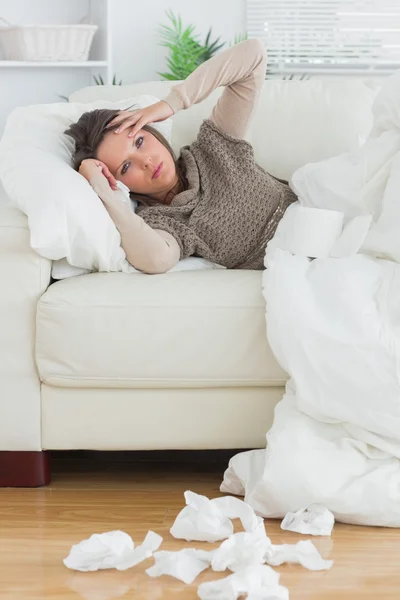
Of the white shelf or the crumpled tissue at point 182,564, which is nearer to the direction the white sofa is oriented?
the crumpled tissue

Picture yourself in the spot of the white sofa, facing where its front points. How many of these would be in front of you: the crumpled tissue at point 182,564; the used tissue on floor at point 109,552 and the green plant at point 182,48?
2

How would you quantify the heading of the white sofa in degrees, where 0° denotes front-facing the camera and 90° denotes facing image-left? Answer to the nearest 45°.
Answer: approximately 0°

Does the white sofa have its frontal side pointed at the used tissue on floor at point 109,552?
yes

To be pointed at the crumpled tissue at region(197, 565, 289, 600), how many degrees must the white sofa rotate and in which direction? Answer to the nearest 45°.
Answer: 0° — it already faces it

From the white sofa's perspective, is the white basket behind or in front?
behind

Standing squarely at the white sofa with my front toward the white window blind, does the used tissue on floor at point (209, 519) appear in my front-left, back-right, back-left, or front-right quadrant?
back-right

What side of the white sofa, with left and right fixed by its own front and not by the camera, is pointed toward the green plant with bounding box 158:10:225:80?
back

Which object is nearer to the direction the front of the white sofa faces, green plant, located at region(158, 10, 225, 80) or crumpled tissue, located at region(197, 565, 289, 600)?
the crumpled tissue
